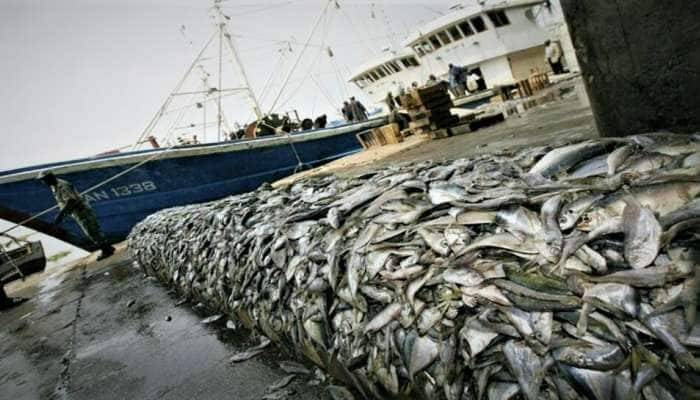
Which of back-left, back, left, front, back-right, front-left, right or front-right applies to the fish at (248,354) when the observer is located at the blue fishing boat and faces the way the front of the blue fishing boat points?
front-left

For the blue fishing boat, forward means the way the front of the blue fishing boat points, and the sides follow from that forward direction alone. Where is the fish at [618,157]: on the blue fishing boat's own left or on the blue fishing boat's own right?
on the blue fishing boat's own left

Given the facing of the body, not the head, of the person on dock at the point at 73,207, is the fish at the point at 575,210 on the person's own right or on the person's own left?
on the person's own left

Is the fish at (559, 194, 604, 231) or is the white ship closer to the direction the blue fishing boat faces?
the fish

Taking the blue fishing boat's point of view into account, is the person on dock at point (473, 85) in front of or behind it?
behind
